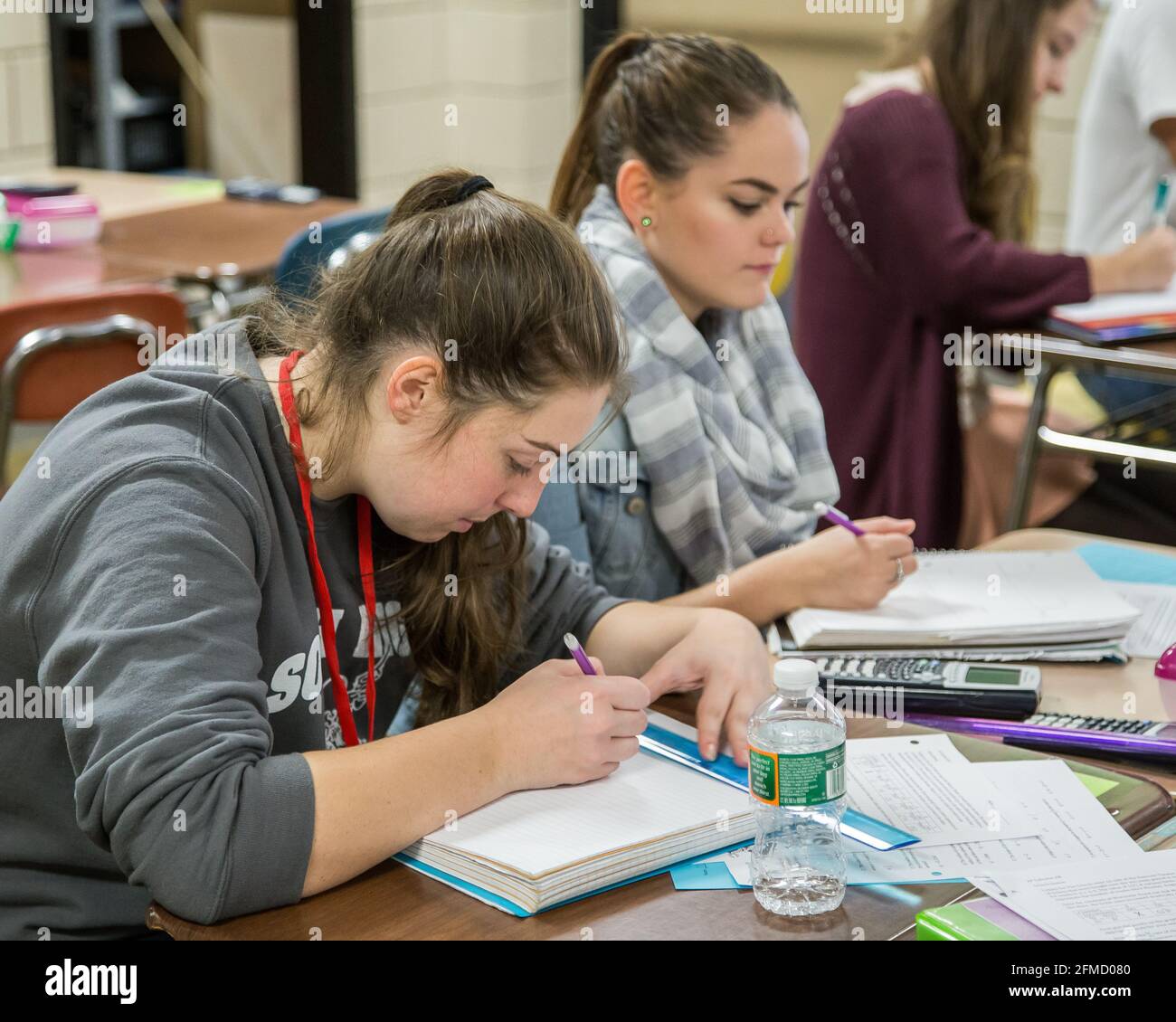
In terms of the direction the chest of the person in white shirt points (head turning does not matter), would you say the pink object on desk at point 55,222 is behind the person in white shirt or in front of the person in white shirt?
behind

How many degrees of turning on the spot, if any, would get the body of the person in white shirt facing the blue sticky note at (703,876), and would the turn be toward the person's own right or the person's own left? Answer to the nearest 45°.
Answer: approximately 90° to the person's own right

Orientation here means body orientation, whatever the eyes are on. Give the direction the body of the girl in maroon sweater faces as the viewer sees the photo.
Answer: to the viewer's right

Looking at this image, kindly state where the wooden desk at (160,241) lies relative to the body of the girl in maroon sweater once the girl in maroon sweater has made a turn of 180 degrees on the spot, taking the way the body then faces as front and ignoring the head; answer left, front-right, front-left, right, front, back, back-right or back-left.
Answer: front

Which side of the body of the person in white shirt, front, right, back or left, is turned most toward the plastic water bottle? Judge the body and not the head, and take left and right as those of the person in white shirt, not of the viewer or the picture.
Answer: right

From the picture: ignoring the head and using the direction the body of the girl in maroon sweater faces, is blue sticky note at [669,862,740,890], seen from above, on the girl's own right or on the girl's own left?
on the girl's own right

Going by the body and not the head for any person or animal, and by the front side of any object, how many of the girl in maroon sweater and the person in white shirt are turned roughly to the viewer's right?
2

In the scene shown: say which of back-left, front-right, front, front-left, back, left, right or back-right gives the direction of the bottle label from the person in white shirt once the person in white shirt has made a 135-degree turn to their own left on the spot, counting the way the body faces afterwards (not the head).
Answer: back-left

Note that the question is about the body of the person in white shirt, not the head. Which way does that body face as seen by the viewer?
to the viewer's right
